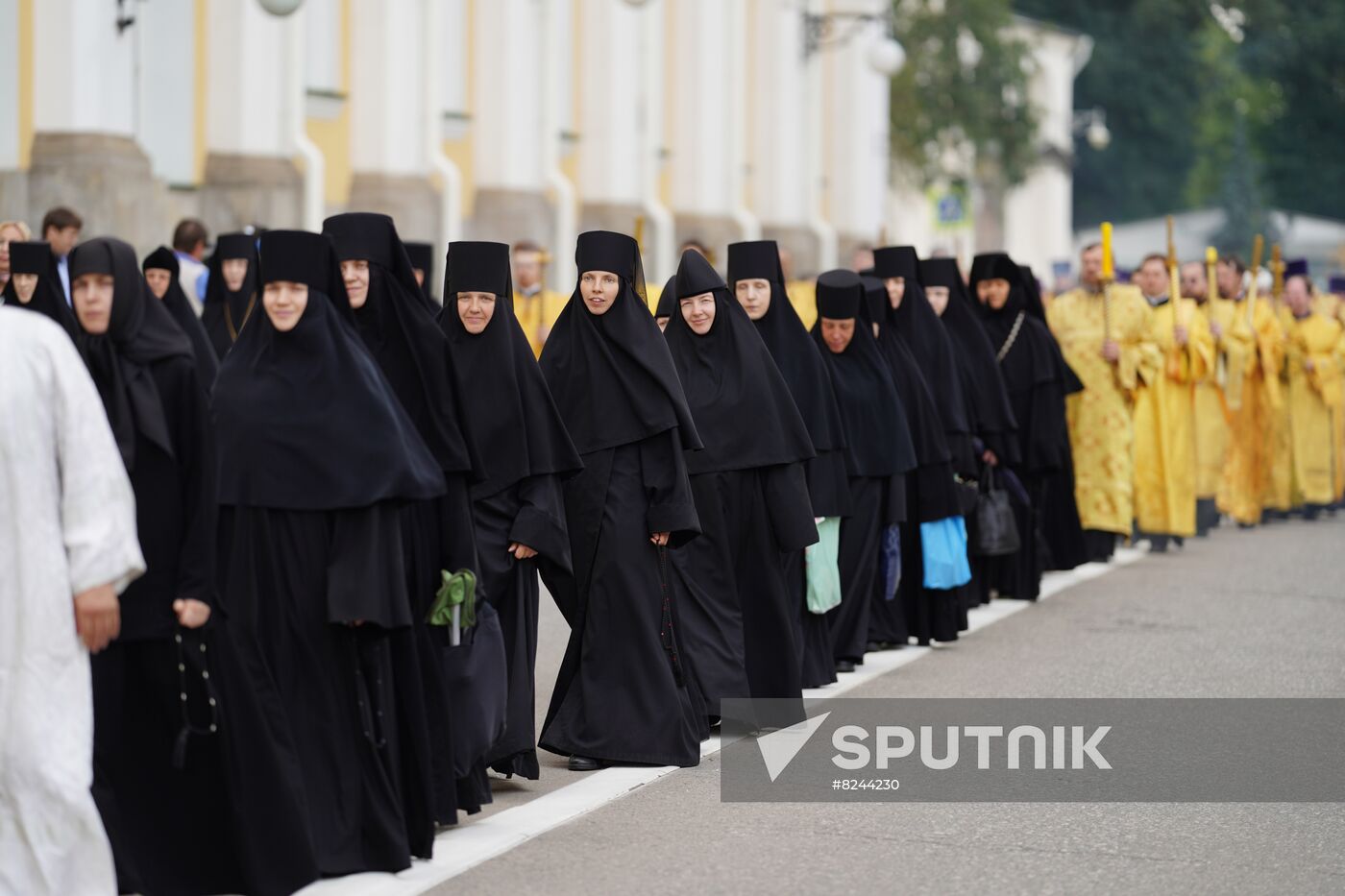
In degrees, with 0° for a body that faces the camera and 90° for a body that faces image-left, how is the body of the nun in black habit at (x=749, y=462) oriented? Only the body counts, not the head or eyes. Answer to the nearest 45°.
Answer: approximately 45°

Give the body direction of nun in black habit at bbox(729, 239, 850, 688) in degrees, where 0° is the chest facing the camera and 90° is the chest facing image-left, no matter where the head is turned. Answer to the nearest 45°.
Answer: approximately 45°

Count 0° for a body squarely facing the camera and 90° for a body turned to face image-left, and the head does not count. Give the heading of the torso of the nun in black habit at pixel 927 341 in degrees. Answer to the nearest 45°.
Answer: approximately 45°

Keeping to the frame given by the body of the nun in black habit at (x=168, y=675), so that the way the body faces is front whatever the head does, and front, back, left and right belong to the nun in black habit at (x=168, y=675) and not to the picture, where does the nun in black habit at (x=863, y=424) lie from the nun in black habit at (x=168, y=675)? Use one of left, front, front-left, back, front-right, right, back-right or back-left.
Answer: back

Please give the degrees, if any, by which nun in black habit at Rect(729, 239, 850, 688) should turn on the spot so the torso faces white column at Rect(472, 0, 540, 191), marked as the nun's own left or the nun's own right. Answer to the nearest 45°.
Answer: approximately 135° to the nun's own right

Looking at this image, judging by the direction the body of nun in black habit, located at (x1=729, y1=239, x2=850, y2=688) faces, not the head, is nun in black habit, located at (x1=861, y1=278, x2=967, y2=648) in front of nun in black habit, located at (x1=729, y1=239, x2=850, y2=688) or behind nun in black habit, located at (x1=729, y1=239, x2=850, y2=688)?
behind

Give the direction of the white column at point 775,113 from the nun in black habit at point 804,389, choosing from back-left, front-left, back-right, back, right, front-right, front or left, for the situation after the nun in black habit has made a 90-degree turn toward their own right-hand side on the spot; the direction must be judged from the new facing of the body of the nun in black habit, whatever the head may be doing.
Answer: front-right

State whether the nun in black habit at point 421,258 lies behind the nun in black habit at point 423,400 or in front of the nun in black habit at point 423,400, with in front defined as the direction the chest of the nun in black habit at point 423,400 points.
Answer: behind

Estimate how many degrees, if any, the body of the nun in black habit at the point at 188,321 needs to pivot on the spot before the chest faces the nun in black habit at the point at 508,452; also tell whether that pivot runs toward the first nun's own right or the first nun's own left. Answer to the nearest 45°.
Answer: approximately 45° to the first nun's own left

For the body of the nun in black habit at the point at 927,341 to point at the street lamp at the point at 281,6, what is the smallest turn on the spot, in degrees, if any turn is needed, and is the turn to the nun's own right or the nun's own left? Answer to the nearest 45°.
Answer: approximately 90° to the nun's own right
